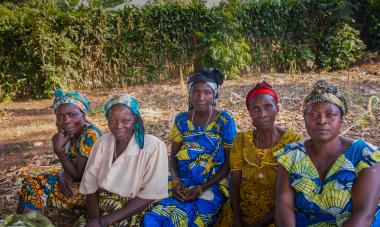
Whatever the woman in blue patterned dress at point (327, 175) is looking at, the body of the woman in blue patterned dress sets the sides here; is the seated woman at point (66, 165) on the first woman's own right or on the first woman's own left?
on the first woman's own right

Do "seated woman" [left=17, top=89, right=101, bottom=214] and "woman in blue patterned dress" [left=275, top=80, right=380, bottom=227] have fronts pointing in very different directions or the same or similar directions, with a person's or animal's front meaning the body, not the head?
same or similar directions

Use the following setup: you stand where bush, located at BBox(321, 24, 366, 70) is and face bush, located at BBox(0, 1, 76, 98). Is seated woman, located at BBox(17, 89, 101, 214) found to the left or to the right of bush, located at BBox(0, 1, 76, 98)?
left

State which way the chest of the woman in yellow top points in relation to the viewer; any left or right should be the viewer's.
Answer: facing the viewer

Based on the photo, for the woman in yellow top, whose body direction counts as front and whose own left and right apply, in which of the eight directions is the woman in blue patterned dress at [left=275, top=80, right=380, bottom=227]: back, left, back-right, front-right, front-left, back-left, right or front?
front-left

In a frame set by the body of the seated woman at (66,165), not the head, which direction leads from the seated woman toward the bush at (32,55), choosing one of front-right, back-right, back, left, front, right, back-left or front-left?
back-right

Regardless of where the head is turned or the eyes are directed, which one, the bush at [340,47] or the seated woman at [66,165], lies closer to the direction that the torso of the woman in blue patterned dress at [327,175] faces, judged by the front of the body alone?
the seated woman

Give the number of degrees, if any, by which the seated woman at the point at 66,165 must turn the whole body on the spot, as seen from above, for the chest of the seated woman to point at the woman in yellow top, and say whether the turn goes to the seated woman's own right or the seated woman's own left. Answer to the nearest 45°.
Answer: approximately 90° to the seated woman's own left

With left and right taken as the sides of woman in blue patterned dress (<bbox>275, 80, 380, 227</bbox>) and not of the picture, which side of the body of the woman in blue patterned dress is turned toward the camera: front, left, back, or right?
front

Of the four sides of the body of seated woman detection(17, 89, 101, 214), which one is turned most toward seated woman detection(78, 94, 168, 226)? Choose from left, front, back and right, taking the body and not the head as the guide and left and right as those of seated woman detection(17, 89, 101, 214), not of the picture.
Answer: left

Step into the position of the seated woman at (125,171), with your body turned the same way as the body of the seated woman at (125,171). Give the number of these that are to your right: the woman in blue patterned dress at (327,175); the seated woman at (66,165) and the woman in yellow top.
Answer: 1

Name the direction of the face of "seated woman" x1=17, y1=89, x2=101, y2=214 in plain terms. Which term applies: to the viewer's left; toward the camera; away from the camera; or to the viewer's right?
toward the camera

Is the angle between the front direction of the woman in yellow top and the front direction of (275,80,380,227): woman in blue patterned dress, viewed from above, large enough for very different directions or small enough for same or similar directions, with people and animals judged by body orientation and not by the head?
same or similar directions

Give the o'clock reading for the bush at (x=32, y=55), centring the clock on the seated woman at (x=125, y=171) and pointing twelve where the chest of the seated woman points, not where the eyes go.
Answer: The bush is roughly at 4 o'clock from the seated woman.

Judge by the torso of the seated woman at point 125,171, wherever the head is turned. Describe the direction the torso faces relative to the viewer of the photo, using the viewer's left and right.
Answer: facing the viewer and to the left of the viewer

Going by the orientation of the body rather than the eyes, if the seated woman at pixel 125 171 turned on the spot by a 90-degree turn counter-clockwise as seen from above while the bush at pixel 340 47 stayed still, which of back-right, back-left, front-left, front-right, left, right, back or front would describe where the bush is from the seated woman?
left

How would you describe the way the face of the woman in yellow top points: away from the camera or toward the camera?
toward the camera

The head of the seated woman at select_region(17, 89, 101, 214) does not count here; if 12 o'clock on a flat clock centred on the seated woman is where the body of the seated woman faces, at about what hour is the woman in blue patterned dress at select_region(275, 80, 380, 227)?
The woman in blue patterned dress is roughly at 9 o'clock from the seated woman.

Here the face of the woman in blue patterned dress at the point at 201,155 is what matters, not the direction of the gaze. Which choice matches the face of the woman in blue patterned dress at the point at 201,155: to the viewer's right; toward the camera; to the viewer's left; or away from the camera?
toward the camera
